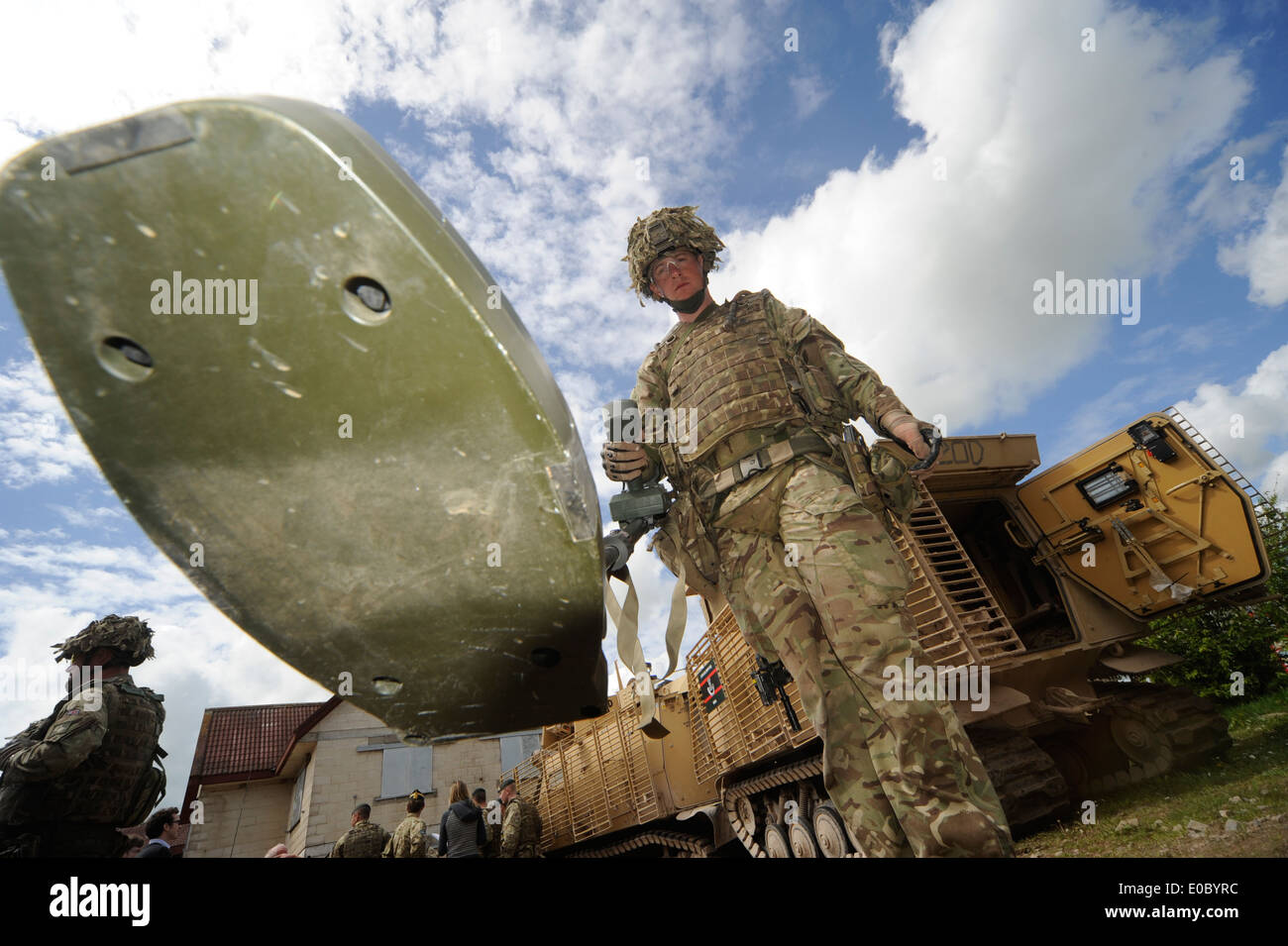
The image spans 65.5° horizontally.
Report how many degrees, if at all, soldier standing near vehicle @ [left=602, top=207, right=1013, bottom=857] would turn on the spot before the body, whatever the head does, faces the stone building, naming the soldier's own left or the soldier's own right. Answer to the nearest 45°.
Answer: approximately 135° to the soldier's own right

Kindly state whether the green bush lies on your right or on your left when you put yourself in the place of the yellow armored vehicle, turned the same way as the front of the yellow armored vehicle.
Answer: on your right

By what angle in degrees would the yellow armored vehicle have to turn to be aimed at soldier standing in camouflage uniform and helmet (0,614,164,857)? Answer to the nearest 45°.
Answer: approximately 90° to its left

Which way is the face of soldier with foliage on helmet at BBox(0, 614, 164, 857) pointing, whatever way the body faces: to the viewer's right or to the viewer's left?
to the viewer's left

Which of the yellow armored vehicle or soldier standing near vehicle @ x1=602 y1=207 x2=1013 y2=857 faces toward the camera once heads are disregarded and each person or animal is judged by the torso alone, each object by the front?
the soldier standing near vehicle

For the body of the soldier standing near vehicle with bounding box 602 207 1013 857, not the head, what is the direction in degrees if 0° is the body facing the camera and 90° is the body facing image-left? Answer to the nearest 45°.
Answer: approximately 0°

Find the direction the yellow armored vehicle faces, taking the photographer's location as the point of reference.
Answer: facing away from the viewer and to the left of the viewer

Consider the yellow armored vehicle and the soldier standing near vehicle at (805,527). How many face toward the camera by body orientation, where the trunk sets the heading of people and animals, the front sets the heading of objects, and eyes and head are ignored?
1

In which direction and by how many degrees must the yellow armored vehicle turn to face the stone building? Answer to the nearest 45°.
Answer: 0° — it already faces it
